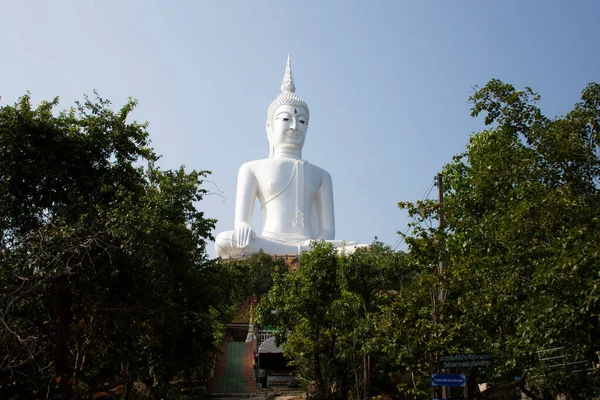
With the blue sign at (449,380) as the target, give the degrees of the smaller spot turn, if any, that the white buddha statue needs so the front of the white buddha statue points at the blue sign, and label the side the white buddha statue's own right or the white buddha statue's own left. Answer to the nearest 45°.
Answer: approximately 45° to the white buddha statue's own right

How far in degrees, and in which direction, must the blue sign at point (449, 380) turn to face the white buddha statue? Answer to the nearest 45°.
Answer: approximately 180°

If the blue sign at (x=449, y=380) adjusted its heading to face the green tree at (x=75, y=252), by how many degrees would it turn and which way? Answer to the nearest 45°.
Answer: approximately 90° to its right

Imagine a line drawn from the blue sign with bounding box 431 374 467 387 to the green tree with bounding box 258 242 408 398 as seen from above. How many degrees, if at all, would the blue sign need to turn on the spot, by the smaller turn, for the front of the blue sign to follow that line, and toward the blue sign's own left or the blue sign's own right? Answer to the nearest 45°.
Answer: approximately 135° to the blue sign's own right

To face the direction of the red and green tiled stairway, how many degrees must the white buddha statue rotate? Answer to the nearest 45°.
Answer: approximately 45° to its right

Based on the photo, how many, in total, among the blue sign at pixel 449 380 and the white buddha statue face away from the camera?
0

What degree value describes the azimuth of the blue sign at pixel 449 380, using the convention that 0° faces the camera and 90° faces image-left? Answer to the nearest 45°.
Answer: approximately 0°
